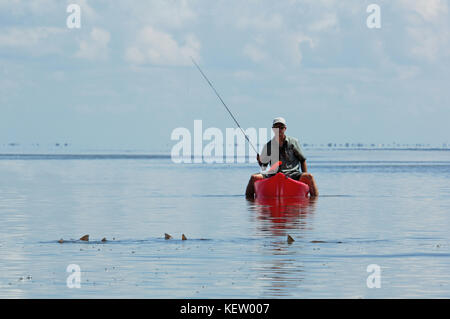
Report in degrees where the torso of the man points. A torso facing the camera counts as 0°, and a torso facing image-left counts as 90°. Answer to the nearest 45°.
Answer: approximately 0°
